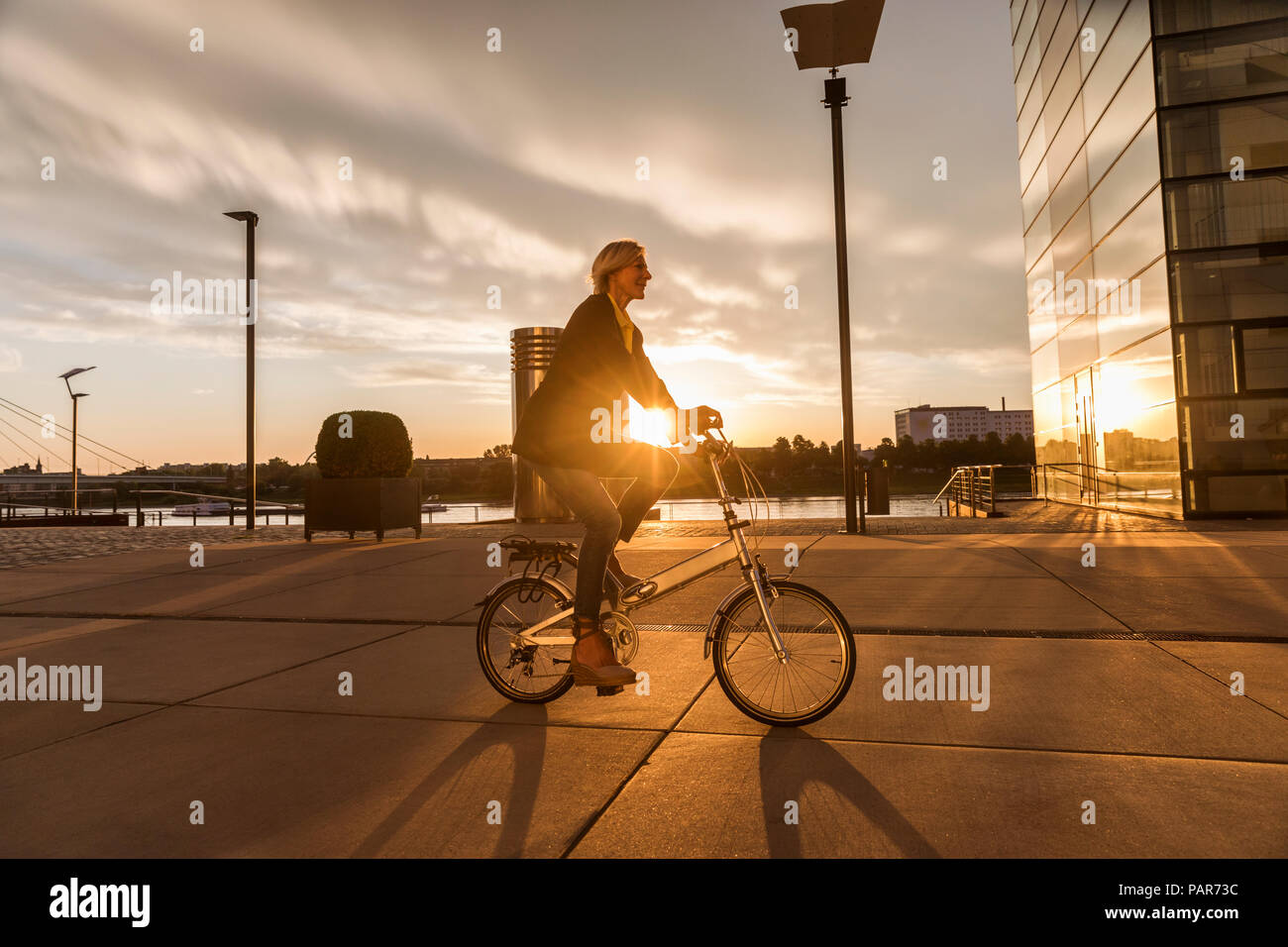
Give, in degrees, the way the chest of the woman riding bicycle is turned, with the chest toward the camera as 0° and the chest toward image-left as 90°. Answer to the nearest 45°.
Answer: approximately 270°

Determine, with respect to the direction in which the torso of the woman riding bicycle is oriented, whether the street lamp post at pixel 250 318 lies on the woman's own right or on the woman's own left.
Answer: on the woman's own left

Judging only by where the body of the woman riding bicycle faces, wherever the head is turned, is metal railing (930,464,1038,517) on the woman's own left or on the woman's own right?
on the woman's own left

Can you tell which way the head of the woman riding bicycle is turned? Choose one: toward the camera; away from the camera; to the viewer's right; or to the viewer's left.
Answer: to the viewer's right

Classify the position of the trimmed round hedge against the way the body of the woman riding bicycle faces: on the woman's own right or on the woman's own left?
on the woman's own left

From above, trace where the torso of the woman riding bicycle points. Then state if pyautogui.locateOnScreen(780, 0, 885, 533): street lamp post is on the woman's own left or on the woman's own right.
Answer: on the woman's own left

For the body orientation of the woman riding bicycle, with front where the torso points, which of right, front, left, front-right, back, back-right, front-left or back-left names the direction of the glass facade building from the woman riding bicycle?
front-left

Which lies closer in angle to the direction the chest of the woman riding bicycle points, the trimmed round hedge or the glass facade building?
the glass facade building

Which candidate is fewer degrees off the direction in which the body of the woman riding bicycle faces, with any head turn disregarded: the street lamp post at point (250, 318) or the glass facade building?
the glass facade building

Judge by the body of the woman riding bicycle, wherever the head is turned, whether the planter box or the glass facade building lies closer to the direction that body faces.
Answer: the glass facade building

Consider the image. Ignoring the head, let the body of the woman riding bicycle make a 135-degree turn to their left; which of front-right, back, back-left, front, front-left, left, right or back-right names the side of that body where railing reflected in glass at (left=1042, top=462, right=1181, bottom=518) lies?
right
